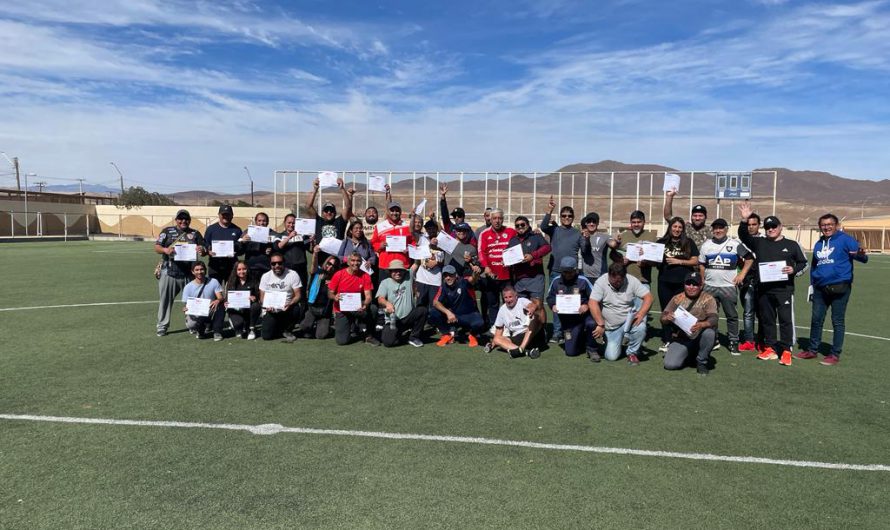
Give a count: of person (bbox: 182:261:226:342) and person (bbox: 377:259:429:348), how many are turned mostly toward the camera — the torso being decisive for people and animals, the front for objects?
2

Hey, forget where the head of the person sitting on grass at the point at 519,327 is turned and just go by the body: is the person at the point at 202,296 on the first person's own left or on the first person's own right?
on the first person's own right

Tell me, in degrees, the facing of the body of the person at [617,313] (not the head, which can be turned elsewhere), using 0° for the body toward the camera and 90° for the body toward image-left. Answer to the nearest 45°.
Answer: approximately 0°

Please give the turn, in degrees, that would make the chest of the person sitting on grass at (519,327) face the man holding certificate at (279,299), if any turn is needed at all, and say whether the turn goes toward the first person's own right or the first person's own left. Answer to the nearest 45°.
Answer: approximately 90° to the first person's own right

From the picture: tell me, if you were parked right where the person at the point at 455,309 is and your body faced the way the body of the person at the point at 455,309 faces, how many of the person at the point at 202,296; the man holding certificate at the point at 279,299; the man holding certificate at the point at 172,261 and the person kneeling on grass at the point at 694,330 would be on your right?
3

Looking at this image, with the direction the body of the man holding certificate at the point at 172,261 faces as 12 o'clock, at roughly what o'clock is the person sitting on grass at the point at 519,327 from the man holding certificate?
The person sitting on grass is roughly at 10 o'clock from the man holding certificate.

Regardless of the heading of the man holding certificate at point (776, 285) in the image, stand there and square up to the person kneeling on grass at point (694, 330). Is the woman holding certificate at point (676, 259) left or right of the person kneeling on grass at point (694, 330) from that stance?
right

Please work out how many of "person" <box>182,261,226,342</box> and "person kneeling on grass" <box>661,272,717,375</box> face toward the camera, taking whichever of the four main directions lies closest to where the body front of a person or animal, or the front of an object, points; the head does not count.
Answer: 2
